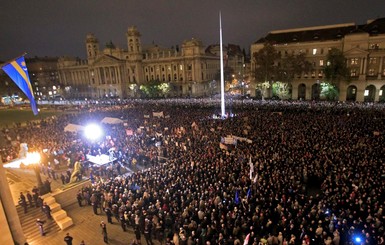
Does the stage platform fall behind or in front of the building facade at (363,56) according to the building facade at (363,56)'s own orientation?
in front

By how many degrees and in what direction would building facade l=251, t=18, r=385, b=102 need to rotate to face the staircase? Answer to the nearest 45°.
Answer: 0° — it already faces it

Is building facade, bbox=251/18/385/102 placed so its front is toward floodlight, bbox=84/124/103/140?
yes

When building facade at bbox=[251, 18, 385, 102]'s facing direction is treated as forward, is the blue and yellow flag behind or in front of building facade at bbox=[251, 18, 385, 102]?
in front

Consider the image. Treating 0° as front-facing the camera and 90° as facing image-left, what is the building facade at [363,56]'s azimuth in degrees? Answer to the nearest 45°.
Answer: approximately 45°
